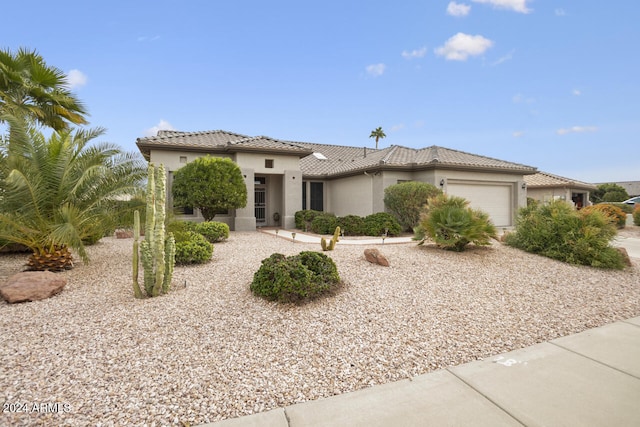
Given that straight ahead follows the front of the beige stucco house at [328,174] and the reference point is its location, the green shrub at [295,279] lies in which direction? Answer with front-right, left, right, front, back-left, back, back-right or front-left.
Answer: front-right

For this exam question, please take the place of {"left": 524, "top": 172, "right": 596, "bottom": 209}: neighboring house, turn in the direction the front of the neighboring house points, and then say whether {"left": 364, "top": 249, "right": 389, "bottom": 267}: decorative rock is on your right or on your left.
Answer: on your right

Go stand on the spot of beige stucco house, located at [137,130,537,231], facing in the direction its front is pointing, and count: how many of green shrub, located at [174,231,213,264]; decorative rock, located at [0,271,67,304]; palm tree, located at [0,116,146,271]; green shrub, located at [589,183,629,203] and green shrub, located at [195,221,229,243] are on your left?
1

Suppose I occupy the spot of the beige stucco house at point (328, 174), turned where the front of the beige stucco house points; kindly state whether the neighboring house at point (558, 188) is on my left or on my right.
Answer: on my left

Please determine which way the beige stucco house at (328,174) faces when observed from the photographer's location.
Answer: facing the viewer and to the right of the viewer

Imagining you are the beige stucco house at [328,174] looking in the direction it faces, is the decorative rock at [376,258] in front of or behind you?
in front

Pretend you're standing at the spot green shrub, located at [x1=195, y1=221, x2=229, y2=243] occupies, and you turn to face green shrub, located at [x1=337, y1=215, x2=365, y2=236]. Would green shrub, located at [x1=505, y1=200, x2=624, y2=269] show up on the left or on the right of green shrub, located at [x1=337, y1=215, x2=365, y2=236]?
right

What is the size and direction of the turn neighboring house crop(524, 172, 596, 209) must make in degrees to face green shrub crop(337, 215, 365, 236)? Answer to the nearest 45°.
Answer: approximately 45° to its right

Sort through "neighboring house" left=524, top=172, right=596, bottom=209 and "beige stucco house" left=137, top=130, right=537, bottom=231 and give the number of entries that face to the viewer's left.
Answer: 0

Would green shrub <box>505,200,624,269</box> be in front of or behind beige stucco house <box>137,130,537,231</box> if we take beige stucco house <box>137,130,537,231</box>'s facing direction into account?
in front
